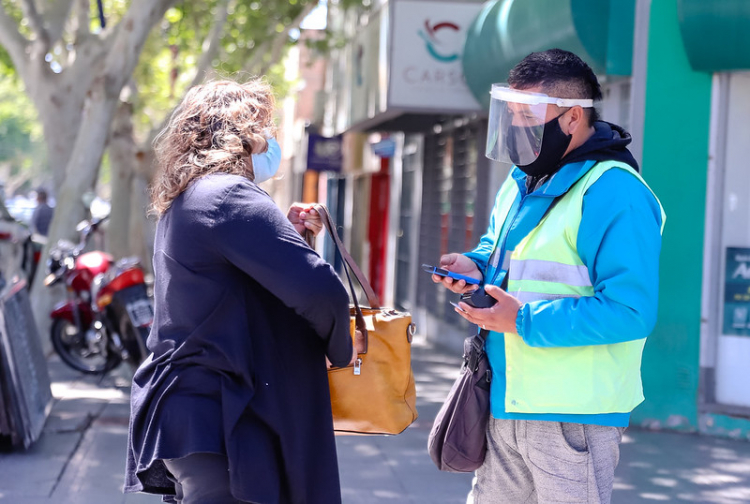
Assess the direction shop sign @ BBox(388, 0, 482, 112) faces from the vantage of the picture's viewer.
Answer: facing the viewer

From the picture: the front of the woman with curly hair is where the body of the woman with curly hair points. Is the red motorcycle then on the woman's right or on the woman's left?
on the woman's left

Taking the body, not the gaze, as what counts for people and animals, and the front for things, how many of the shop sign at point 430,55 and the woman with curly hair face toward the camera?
1

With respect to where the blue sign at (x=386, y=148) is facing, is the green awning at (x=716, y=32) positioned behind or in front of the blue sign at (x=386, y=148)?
in front

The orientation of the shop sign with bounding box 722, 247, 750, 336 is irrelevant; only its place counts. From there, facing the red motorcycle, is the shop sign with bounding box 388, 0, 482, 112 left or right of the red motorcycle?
right

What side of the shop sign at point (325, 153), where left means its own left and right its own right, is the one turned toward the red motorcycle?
front

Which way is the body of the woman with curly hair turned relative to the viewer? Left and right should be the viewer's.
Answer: facing away from the viewer and to the right of the viewer

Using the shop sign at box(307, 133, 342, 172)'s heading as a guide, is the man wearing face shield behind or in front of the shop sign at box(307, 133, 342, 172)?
in front

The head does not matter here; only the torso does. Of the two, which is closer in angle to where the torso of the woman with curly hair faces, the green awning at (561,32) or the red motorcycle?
the green awning

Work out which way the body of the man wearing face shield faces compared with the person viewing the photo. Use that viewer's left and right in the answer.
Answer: facing the viewer and to the left of the viewer

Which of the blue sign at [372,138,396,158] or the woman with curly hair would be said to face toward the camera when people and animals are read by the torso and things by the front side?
the blue sign

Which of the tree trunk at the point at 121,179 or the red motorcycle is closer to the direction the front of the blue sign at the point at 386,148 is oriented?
the red motorcycle
